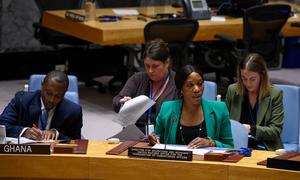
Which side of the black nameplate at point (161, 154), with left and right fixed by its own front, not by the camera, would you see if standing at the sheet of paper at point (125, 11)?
back

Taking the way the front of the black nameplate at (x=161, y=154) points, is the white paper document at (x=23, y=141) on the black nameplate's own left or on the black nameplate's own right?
on the black nameplate's own right

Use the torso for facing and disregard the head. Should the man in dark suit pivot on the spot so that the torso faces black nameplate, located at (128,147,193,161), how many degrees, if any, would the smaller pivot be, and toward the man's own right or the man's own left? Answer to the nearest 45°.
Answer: approximately 45° to the man's own left

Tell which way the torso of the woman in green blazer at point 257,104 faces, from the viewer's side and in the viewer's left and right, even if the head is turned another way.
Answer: facing the viewer and to the left of the viewer

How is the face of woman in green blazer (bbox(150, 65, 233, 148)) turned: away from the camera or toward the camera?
toward the camera

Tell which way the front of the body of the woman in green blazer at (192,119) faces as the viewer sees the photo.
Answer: toward the camera

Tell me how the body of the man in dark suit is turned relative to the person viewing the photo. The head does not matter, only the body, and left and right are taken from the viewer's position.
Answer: facing the viewer

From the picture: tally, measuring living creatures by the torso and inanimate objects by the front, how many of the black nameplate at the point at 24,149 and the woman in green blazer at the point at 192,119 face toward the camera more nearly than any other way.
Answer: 2

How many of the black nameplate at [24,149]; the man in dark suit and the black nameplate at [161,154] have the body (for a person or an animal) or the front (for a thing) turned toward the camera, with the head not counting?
3

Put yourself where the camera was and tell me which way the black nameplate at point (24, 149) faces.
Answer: facing the viewer

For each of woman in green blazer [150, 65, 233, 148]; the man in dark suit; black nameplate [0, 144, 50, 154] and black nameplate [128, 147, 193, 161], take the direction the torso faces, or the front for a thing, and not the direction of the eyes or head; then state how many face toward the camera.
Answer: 4
